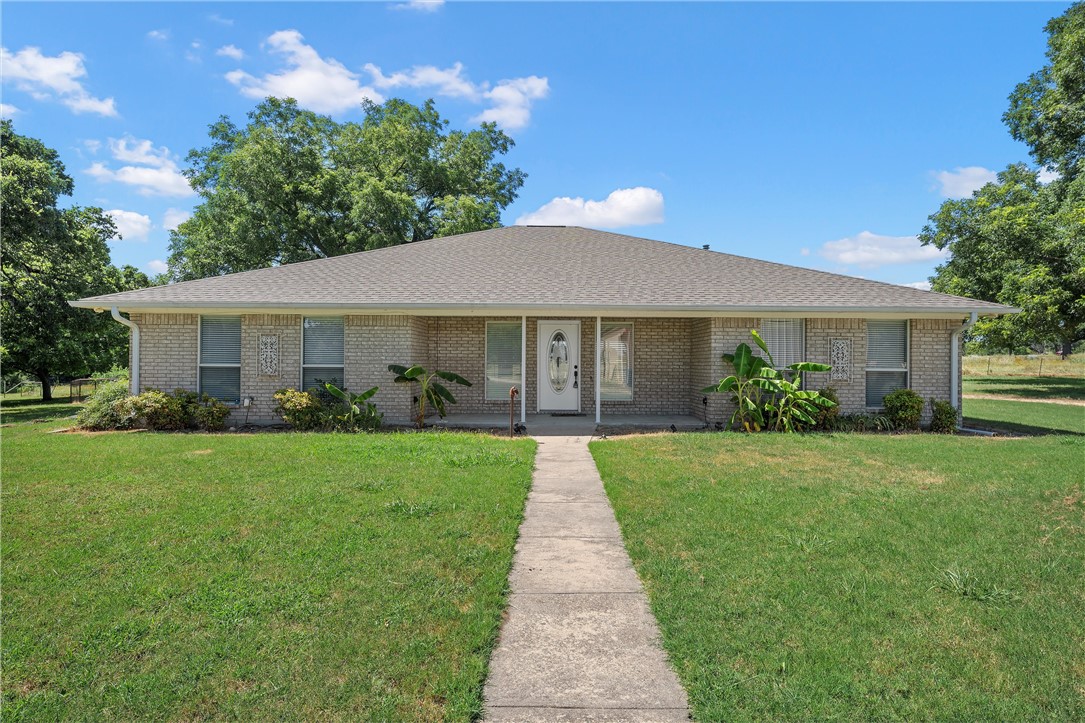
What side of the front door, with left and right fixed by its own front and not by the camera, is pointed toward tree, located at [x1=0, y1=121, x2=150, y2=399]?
right

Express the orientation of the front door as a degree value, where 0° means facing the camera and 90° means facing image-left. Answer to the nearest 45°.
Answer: approximately 0°

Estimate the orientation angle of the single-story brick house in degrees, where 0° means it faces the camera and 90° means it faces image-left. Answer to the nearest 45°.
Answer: approximately 0°

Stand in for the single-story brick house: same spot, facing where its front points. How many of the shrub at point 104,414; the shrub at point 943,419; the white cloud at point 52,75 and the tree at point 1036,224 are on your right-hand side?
2

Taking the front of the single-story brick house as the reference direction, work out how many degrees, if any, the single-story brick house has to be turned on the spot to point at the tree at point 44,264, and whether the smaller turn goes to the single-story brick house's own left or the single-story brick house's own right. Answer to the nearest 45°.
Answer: approximately 135° to the single-story brick house's own right

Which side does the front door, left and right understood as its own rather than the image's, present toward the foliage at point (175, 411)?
right

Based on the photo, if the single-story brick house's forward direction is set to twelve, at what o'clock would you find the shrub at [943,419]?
The shrub is roughly at 9 o'clock from the single-story brick house.

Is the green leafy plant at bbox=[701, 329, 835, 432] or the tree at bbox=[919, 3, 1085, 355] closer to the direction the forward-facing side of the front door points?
the green leafy plant
